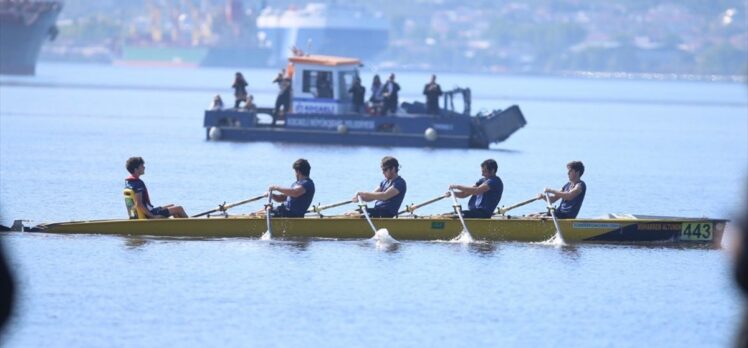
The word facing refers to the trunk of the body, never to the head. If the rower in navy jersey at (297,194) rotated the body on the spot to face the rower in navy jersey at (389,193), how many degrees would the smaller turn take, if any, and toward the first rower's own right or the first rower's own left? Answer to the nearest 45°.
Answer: approximately 180°

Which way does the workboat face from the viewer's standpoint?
to the viewer's right

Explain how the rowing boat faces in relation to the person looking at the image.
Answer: facing to the right of the viewer

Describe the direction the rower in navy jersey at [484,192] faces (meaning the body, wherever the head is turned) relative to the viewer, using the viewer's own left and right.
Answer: facing to the left of the viewer

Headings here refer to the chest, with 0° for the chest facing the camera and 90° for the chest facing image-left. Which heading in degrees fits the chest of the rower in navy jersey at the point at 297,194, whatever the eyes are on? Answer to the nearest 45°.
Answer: approximately 90°

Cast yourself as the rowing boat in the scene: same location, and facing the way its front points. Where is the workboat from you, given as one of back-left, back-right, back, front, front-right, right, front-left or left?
left

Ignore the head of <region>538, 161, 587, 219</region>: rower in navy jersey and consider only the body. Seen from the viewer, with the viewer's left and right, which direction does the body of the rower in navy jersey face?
facing to the left of the viewer

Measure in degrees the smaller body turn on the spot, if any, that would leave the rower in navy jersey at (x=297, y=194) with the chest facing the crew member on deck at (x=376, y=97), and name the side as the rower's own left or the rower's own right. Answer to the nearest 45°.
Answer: approximately 90° to the rower's own right

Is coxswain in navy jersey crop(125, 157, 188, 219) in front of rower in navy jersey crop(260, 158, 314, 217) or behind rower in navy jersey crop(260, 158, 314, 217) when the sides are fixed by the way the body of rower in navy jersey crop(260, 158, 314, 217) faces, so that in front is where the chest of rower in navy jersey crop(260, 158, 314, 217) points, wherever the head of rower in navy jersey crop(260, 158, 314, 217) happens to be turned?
in front

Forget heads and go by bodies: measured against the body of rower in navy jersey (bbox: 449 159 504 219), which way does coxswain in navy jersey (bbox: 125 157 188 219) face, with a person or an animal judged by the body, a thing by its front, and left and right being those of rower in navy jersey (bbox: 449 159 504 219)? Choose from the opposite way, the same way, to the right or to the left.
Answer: the opposite way

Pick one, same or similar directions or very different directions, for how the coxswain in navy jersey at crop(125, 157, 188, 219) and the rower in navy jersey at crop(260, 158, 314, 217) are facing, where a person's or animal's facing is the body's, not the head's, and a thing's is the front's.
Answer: very different directions

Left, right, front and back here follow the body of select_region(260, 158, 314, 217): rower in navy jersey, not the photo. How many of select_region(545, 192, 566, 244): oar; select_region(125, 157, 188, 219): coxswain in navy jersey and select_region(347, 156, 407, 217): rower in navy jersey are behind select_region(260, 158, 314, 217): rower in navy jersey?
2

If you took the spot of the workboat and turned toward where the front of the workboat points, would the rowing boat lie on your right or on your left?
on your right

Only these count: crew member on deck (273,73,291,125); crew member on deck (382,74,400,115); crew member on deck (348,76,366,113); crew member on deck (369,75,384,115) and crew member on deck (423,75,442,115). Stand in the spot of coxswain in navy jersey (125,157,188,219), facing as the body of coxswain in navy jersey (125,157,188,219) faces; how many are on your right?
0

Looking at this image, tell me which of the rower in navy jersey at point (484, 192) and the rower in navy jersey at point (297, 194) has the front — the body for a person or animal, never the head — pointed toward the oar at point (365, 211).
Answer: the rower in navy jersey at point (484, 192)

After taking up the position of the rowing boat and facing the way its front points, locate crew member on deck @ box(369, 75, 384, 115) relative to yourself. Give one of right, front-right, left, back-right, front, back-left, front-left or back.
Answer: left

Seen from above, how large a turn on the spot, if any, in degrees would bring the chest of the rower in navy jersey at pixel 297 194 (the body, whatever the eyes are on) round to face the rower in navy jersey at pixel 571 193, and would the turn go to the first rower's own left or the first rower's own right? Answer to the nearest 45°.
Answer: approximately 180°

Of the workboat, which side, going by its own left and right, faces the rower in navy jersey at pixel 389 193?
right

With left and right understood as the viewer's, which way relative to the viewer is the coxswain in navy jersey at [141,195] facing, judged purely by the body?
facing to the right of the viewer
